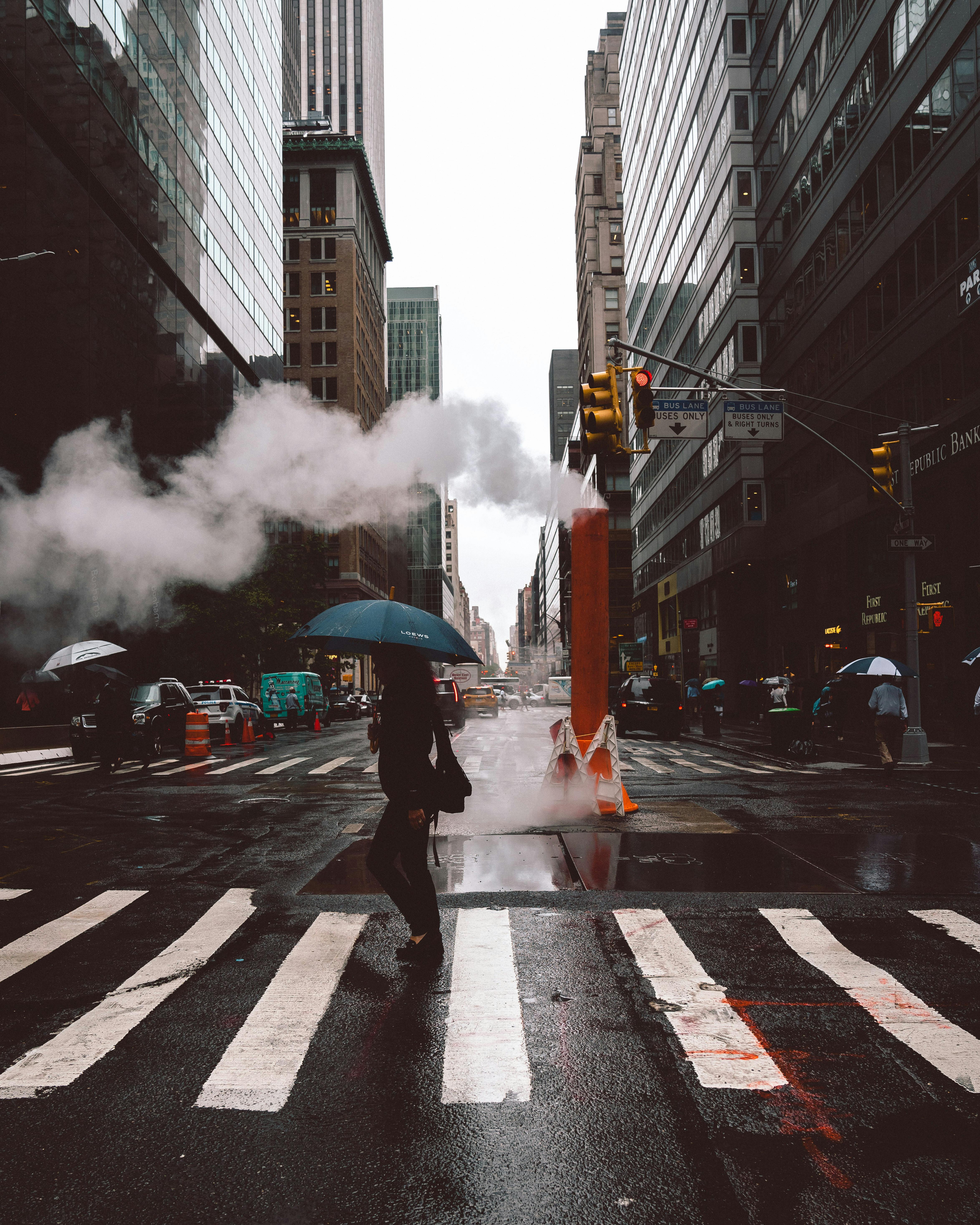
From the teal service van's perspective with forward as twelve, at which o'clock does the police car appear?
The police car is roughly at 5 o'clock from the teal service van.

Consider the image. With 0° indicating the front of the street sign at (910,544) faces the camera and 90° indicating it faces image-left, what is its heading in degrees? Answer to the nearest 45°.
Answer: approximately 0°

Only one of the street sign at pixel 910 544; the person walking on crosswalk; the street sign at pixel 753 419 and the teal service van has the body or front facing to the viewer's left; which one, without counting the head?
the person walking on crosswalk

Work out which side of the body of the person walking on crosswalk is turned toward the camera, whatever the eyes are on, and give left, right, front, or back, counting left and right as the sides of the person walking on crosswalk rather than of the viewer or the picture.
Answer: left

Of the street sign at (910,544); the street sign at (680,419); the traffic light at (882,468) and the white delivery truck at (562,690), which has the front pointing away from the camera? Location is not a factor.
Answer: the white delivery truck

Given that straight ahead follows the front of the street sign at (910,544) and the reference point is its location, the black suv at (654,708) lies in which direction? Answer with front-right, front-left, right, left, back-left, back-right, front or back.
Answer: back-right

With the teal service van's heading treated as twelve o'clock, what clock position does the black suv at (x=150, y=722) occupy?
The black suv is roughly at 5 o'clock from the teal service van.

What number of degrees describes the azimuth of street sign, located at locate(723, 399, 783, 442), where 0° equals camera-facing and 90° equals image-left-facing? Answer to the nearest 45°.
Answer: approximately 0°
